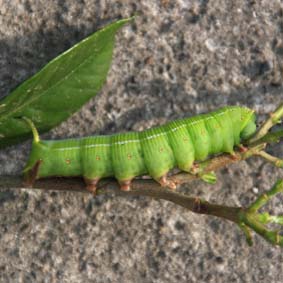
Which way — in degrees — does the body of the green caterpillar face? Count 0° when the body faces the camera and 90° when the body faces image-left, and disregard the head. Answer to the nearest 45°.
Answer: approximately 270°
